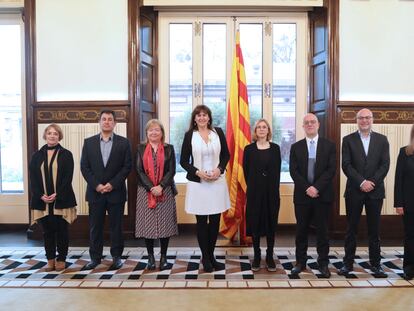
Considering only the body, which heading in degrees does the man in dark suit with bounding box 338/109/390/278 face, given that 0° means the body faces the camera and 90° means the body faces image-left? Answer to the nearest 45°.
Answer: approximately 0°

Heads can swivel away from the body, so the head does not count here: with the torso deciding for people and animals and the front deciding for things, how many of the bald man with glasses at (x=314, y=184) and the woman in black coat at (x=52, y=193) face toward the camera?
2

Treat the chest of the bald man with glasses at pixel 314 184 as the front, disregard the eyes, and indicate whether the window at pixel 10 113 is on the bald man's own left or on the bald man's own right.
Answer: on the bald man's own right

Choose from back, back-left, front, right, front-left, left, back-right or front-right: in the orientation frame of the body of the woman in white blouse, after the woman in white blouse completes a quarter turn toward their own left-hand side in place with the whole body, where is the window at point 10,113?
back-left

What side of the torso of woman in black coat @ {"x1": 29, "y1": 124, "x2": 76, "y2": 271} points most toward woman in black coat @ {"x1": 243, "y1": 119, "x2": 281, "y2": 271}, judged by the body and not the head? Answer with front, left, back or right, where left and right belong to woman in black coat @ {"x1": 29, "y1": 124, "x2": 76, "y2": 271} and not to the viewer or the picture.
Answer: left
